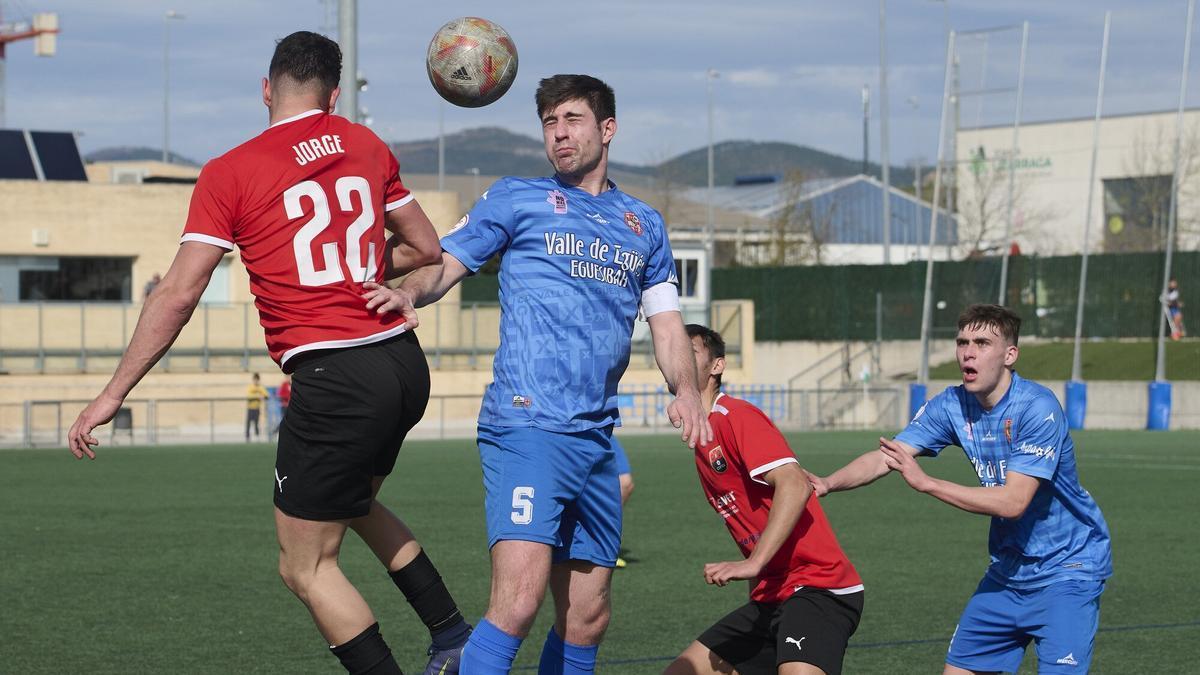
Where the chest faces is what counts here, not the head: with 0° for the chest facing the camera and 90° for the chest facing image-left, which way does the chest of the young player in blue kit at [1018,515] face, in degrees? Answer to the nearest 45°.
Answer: approximately 45°

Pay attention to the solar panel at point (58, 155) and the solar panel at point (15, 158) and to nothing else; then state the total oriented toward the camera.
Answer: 2

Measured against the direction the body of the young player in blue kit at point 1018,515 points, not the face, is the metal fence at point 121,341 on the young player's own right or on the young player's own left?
on the young player's own right

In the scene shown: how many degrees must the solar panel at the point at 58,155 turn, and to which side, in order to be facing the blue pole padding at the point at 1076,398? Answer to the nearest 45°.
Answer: approximately 45° to its left

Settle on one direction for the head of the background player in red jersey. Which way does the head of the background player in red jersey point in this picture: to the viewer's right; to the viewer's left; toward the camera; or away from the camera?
to the viewer's left

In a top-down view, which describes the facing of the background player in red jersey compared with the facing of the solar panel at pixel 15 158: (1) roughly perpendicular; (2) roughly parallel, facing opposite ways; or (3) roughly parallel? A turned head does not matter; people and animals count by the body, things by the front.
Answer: roughly perpendicular

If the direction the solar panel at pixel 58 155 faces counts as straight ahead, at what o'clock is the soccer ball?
The soccer ball is roughly at 12 o'clock from the solar panel.
